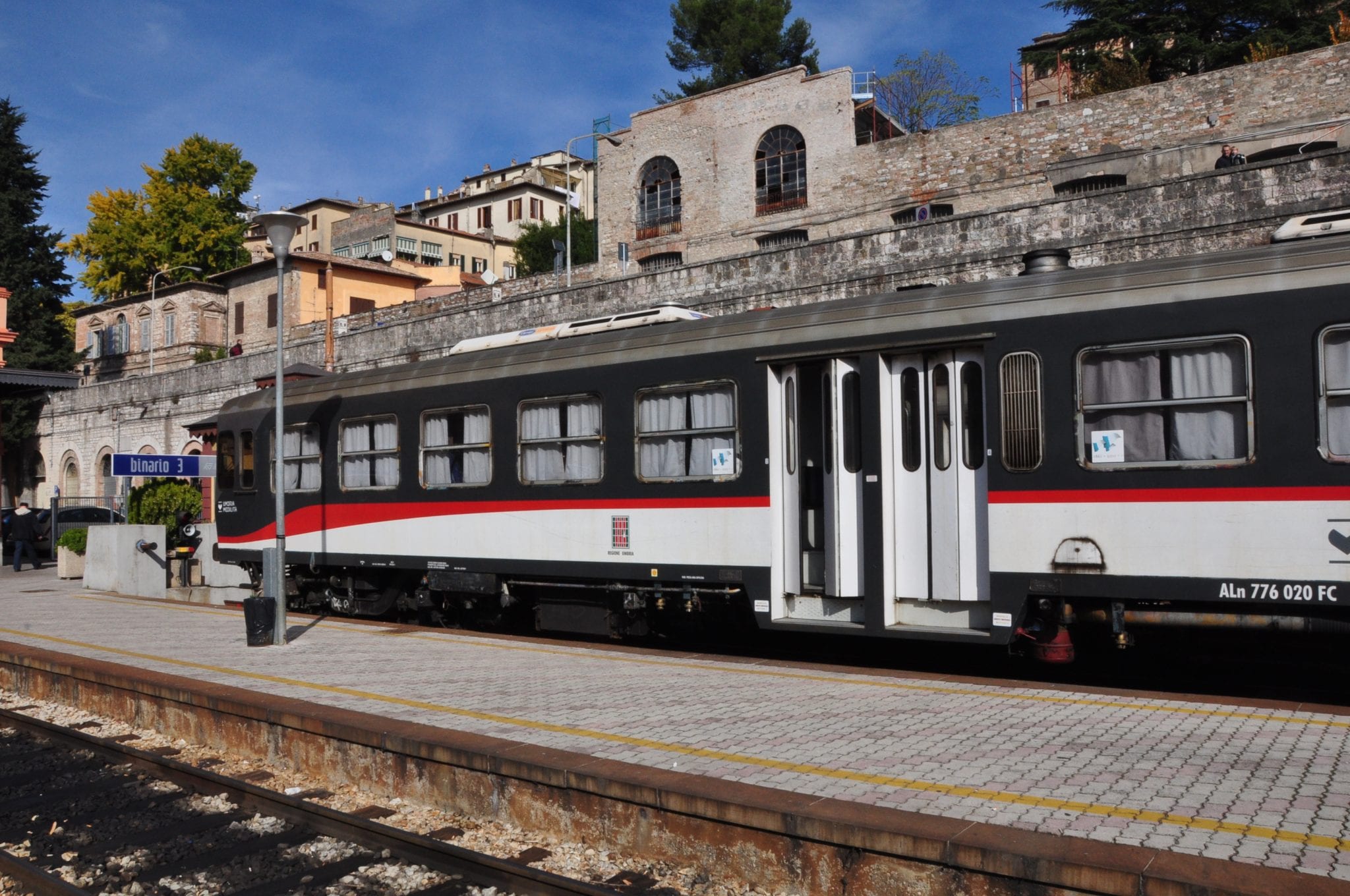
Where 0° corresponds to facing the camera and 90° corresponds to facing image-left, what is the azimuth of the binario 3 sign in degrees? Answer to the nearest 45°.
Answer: approximately 0°

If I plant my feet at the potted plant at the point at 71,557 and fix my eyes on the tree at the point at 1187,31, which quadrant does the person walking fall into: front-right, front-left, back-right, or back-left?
back-left

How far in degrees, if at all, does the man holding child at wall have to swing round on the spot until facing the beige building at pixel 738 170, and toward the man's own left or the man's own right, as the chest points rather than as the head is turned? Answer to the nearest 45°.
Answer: approximately 135° to the man's own right

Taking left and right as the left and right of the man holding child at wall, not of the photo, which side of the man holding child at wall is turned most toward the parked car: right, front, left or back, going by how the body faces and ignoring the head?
right

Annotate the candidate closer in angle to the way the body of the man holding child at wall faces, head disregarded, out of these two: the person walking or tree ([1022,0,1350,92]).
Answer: the person walking

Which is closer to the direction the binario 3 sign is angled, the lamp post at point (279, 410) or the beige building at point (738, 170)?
the lamp post

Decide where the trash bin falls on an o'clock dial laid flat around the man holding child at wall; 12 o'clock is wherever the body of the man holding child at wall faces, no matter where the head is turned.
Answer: The trash bin is roughly at 1 o'clock from the man holding child at wall.

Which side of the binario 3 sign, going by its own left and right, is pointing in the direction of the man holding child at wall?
left

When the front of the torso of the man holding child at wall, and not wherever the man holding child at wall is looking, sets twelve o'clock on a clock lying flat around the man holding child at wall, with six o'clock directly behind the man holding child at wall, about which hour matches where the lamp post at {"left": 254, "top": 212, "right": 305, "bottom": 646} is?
The lamp post is roughly at 1 o'clock from the man holding child at wall.

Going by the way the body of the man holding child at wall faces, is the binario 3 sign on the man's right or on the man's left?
on the man's right

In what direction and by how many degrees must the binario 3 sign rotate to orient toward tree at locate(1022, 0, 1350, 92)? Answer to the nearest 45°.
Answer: approximately 90° to its left

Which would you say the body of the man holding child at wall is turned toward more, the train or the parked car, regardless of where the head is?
the train

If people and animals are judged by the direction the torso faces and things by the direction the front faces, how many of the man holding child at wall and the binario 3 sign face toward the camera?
2

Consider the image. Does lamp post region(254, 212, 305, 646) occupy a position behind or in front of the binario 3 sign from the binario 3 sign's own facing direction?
in front

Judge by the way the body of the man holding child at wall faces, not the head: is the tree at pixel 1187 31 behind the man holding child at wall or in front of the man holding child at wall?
behind
